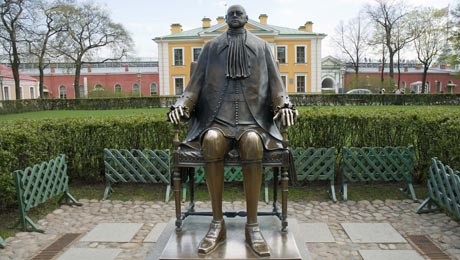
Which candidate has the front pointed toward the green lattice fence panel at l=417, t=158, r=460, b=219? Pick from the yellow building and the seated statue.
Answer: the yellow building

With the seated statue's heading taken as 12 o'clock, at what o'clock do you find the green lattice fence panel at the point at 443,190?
The green lattice fence panel is roughly at 8 o'clock from the seated statue.

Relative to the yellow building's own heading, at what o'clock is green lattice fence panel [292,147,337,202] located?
The green lattice fence panel is roughly at 12 o'clock from the yellow building.

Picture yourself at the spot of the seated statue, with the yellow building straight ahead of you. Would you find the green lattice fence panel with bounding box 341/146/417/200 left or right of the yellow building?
right

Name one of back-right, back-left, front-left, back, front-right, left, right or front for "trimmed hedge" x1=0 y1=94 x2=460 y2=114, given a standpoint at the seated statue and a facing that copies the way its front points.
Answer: back

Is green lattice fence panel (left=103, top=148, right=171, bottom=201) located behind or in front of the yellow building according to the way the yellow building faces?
in front

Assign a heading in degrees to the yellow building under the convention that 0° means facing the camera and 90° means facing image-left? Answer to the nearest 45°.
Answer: approximately 0°

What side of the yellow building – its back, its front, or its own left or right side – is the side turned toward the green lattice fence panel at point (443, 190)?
front

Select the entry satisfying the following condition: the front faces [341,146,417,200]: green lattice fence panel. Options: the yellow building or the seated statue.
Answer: the yellow building

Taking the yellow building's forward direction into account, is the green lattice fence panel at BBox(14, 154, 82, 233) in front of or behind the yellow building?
in front

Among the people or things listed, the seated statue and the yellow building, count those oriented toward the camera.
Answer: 2

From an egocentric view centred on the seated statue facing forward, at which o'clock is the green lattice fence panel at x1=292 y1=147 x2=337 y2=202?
The green lattice fence panel is roughly at 7 o'clock from the seated statue.

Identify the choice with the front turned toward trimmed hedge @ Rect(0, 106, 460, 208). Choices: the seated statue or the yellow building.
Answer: the yellow building

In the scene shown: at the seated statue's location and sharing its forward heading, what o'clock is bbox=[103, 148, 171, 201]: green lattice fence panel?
The green lattice fence panel is roughly at 5 o'clock from the seated statue.

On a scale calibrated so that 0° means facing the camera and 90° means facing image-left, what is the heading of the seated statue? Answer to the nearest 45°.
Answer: approximately 0°
